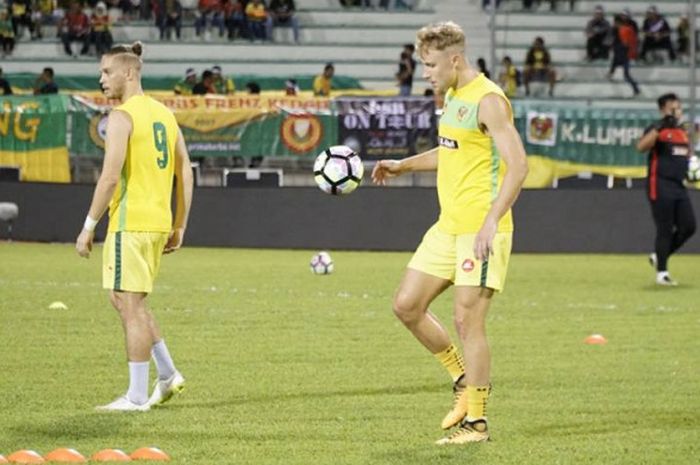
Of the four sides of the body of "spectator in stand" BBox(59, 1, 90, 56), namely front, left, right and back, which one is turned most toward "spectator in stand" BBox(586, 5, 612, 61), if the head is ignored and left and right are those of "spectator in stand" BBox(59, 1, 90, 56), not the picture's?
left

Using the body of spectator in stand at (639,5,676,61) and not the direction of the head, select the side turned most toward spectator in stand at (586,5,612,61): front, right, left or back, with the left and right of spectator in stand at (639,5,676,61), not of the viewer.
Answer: right

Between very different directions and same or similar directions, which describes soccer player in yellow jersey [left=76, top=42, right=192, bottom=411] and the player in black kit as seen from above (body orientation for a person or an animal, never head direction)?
very different directions

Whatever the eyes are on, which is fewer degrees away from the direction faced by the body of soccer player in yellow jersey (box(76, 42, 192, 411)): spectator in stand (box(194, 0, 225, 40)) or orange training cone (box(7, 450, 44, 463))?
the spectator in stand

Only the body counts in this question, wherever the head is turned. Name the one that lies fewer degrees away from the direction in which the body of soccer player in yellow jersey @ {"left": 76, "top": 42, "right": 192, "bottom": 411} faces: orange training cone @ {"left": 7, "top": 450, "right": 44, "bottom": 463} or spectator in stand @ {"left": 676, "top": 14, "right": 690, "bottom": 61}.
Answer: the spectator in stand

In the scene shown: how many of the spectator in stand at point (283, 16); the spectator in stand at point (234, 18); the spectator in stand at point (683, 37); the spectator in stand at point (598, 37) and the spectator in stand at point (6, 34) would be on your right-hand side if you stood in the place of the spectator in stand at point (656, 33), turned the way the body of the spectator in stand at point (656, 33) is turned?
4

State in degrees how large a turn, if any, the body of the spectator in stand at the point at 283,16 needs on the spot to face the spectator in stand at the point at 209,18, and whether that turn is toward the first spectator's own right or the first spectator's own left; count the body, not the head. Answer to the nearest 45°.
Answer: approximately 90° to the first spectator's own right
